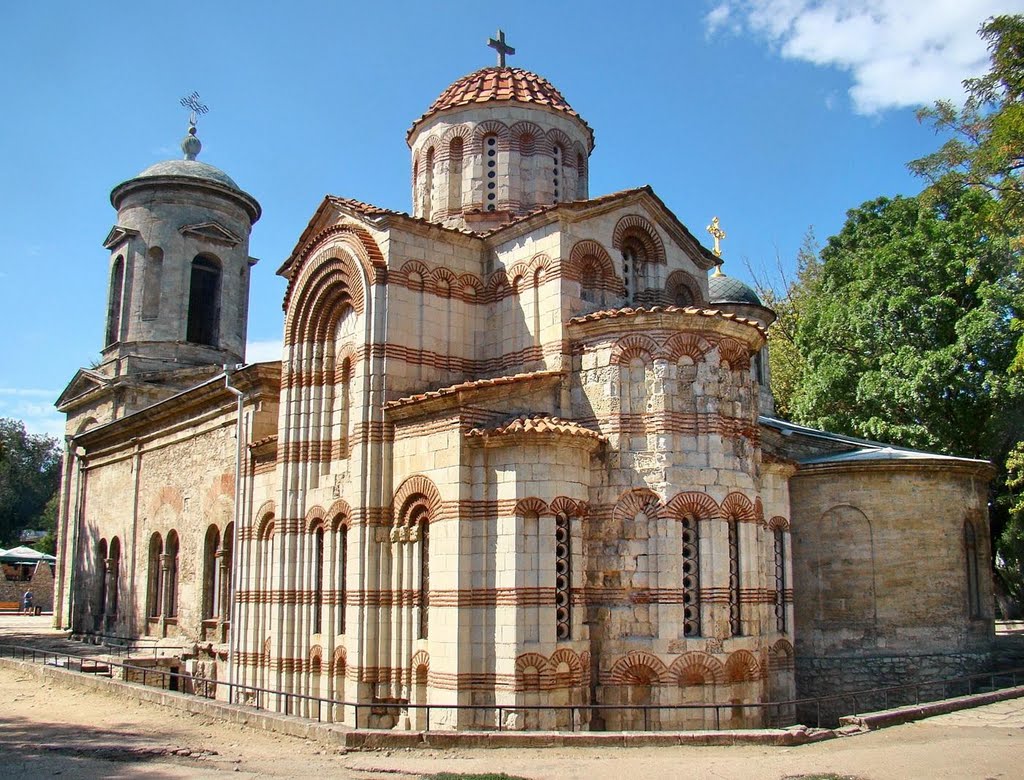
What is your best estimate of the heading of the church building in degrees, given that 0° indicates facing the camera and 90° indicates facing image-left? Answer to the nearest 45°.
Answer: approximately 135°
